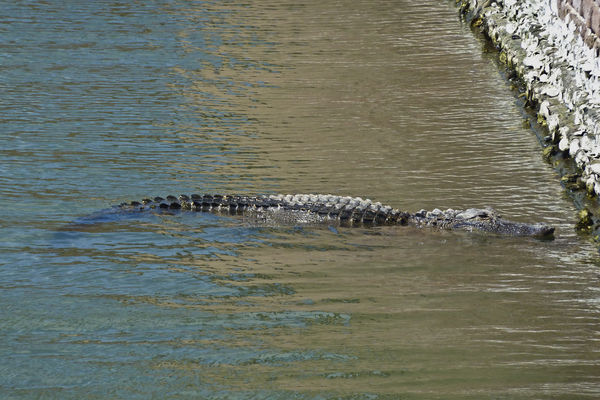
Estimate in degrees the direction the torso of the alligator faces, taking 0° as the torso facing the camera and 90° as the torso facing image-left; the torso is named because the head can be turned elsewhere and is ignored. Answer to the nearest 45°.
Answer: approximately 270°

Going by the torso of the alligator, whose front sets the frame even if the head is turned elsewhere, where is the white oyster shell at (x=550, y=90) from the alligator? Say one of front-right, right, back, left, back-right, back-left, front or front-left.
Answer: front-left

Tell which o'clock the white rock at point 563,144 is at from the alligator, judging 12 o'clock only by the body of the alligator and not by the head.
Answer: The white rock is roughly at 11 o'clock from the alligator.

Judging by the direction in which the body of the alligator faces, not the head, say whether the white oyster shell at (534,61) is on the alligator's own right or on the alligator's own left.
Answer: on the alligator's own left

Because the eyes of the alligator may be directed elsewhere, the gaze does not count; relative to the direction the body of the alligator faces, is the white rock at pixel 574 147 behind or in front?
in front

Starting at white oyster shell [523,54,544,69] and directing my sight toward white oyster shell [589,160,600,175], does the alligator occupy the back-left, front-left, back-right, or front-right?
front-right

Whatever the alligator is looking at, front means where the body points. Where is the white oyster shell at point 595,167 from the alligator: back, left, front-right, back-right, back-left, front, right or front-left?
front
